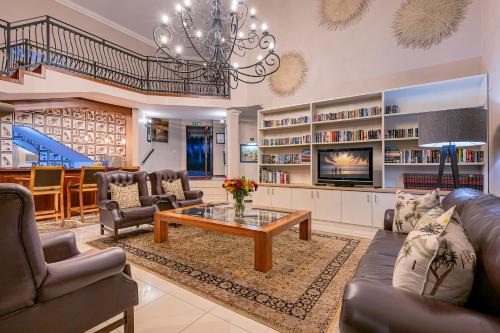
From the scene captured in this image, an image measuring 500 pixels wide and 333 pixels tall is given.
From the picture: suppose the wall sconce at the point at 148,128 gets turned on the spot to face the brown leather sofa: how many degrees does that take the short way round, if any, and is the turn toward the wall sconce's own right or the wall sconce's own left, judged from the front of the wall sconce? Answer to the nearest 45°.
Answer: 0° — it already faces it

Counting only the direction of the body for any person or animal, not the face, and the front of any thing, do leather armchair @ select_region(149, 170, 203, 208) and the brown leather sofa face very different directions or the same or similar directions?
very different directions

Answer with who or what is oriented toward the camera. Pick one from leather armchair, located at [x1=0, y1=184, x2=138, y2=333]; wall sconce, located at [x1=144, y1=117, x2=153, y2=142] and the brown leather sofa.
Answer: the wall sconce

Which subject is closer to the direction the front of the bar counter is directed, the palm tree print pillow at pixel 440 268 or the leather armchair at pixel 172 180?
the palm tree print pillow

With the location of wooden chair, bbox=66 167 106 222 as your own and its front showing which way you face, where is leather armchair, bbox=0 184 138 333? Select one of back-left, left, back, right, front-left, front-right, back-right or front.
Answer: back-left

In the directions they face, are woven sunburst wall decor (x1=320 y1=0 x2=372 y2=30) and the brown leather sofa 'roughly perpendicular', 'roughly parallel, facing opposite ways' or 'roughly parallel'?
roughly perpendicular

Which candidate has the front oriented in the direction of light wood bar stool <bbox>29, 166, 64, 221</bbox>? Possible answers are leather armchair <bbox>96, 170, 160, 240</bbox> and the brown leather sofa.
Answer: the brown leather sofa

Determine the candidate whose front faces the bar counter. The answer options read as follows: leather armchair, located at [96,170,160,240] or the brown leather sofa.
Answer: the brown leather sofa

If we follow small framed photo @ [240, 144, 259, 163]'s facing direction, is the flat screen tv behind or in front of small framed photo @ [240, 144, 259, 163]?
in front

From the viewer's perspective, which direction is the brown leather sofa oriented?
to the viewer's left

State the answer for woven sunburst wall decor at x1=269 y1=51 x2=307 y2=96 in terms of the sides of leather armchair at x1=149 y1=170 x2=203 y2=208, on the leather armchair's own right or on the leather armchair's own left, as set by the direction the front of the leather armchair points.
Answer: on the leather armchair's own left

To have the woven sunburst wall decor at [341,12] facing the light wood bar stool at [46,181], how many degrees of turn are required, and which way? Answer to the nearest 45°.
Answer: approximately 45° to its right

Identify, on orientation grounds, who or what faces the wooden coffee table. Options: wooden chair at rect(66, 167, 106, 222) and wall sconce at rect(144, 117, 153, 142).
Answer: the wall sconce
